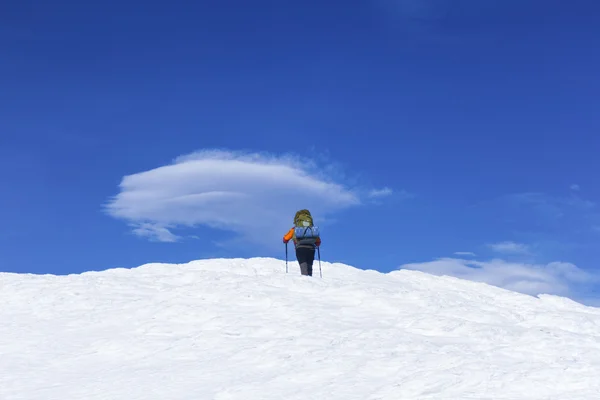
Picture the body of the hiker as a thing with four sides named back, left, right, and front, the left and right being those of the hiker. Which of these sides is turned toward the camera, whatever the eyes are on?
back
